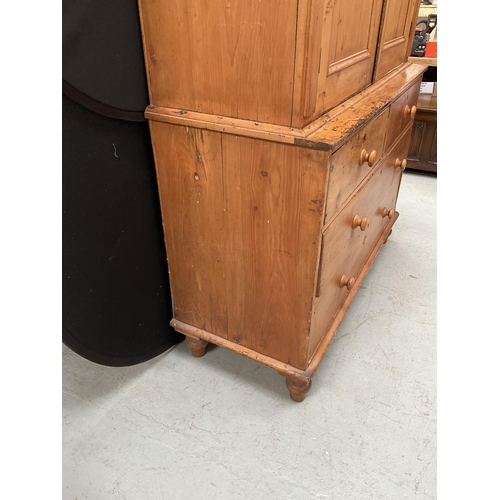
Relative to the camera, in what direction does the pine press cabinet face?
facing the viewer and to the right of the viewer
